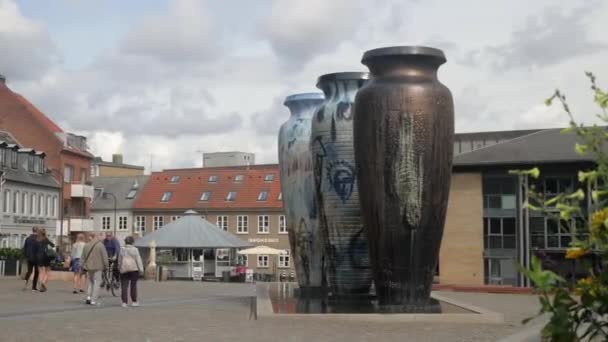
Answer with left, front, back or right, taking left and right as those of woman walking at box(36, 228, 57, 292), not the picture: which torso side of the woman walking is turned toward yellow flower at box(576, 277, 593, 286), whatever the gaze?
back

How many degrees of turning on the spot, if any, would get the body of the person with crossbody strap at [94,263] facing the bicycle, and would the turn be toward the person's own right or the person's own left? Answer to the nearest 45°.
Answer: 0° — they already face it

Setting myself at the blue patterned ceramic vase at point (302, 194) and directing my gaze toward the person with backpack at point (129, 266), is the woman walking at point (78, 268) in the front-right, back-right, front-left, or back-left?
front-right

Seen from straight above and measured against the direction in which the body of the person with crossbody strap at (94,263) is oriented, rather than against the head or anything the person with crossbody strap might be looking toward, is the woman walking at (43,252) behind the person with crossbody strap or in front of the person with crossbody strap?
in front

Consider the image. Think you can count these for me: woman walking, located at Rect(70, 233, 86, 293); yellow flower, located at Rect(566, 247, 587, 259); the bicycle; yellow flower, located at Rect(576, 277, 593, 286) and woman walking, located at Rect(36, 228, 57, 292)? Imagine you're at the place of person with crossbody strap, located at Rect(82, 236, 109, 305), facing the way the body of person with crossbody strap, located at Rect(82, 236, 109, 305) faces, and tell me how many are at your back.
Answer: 2

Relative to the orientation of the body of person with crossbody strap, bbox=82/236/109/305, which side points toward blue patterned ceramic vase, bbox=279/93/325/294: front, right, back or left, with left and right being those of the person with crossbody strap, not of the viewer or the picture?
right

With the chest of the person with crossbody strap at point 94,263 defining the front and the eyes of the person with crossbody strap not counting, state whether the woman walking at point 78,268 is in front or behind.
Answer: in front

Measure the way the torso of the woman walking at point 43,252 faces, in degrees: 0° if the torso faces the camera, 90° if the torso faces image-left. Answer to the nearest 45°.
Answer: approximately 180°

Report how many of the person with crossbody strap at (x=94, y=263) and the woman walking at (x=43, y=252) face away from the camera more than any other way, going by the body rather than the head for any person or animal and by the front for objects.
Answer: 2

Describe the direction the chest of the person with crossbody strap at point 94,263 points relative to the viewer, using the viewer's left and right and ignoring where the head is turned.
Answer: facing away from the viewer

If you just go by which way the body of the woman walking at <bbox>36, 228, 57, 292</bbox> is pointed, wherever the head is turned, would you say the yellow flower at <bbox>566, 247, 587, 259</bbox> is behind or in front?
behind
